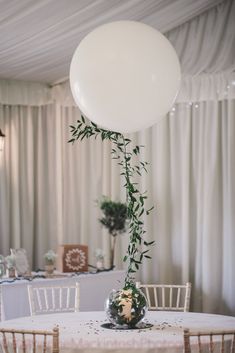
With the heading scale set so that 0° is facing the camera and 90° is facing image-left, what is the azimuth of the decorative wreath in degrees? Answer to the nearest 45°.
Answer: approximately 0°

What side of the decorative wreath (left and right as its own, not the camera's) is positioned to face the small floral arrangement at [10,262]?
right
